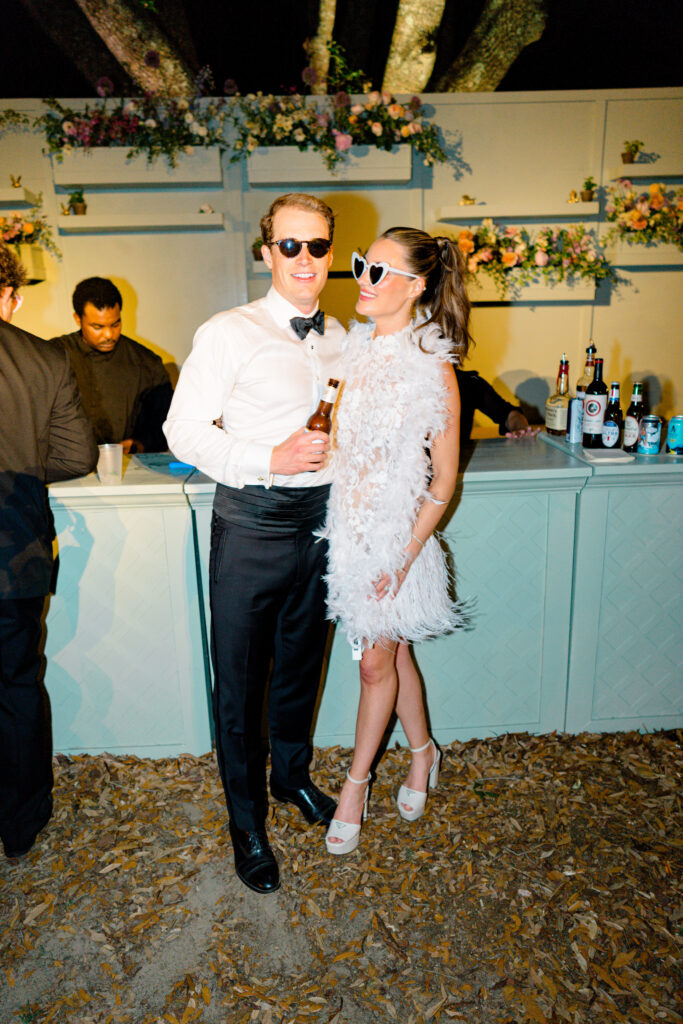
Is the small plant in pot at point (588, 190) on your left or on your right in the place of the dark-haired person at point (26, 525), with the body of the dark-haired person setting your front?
on your right

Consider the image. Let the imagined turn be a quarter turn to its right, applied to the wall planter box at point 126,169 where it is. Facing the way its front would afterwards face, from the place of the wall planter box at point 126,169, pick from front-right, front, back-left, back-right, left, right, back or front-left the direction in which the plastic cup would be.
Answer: left

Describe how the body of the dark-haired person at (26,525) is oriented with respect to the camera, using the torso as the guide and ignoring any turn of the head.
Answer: away from the camera

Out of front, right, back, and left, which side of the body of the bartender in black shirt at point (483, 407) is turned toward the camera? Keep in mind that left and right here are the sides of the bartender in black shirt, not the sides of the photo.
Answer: front

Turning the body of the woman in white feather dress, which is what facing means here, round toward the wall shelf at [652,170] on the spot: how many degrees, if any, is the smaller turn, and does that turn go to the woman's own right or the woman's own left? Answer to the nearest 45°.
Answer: approximately 180°

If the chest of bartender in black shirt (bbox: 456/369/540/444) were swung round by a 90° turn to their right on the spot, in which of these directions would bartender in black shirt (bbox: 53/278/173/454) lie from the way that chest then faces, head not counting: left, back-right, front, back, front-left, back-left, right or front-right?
front

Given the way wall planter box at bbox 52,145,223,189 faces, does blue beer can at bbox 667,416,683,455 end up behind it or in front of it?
in front

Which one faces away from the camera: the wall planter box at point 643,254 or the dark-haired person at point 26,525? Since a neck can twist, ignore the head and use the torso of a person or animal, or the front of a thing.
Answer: the dark-haired person

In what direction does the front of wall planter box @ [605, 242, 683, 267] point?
toward the camera

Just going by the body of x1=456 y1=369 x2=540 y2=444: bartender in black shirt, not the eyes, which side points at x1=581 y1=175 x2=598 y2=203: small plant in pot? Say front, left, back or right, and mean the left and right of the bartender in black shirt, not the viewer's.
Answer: back

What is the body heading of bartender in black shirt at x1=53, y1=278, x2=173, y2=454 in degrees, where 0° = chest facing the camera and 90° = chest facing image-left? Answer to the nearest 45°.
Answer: approximately 0°

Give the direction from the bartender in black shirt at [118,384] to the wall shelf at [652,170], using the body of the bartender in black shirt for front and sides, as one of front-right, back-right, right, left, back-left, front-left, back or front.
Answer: left
